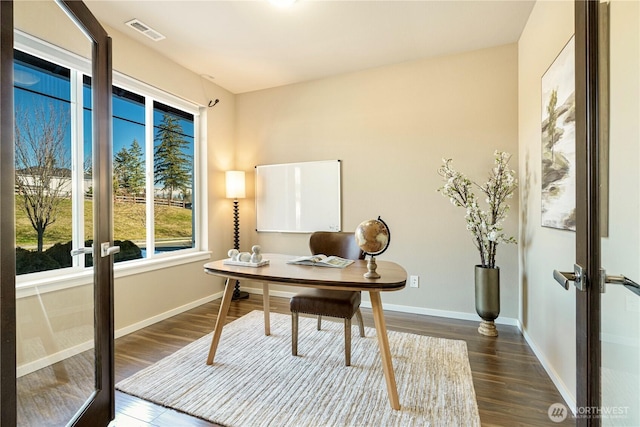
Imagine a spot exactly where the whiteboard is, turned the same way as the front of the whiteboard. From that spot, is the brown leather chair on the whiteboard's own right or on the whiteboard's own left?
on the whiteboard's own left

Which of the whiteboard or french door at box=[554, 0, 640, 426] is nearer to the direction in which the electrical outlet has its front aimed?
the french door

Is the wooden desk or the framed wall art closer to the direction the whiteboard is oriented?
the wooden desk

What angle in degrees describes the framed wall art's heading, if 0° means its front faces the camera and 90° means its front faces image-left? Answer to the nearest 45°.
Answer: approximately 90°

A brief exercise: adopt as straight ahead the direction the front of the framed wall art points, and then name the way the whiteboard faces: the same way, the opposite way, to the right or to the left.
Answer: to the left

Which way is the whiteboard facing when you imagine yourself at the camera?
facing the viewer and to the left of the viewer

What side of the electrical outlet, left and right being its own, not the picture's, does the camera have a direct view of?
front

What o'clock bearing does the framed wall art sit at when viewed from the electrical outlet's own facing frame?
The framed wall art is roughly at 11 o'clock from the electrical outlet.

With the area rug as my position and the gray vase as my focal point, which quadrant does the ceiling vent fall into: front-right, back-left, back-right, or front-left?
back-left

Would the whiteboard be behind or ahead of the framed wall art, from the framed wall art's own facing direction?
ahead

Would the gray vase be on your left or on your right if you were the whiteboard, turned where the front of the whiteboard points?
on your left

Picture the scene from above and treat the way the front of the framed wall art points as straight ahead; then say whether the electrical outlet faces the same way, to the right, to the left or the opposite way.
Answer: to the left

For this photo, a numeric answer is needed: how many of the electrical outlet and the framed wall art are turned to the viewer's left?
1

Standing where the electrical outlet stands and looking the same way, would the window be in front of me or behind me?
in front
